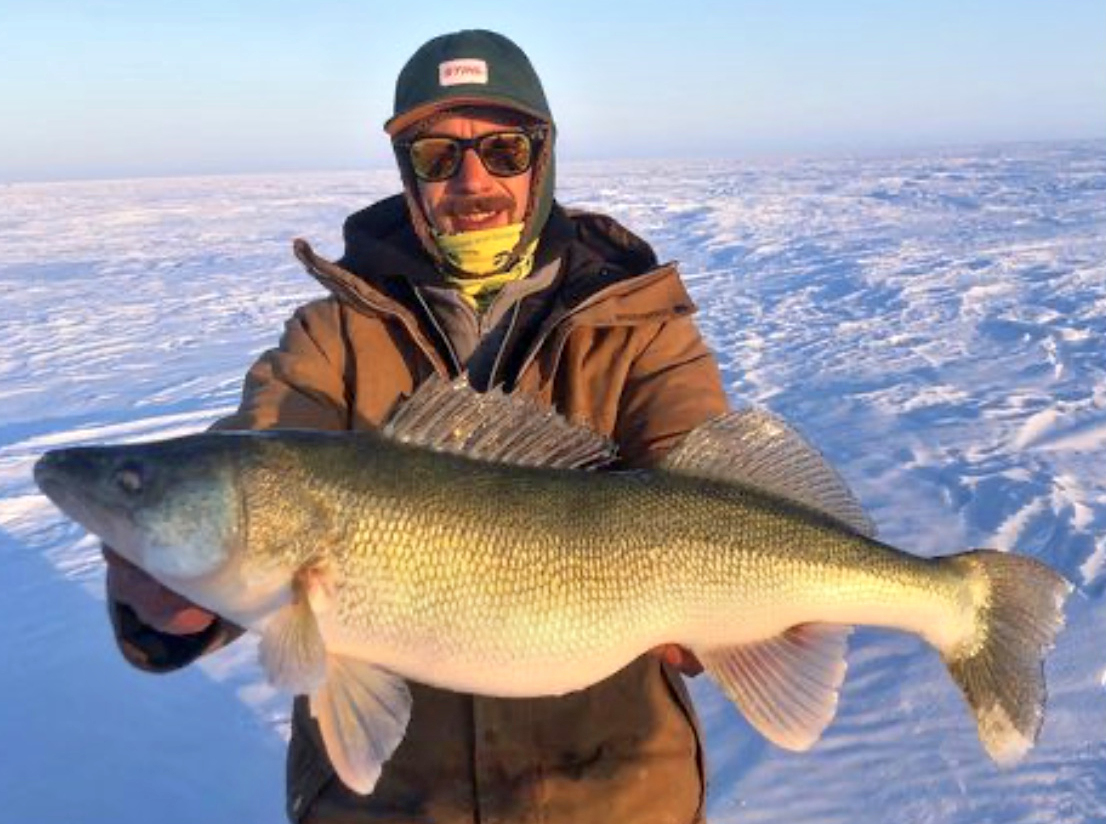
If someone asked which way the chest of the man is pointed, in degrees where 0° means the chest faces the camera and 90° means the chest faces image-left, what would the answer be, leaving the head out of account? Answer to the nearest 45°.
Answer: approximately 0°

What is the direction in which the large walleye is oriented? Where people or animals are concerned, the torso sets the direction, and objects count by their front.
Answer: to the viewer's left
